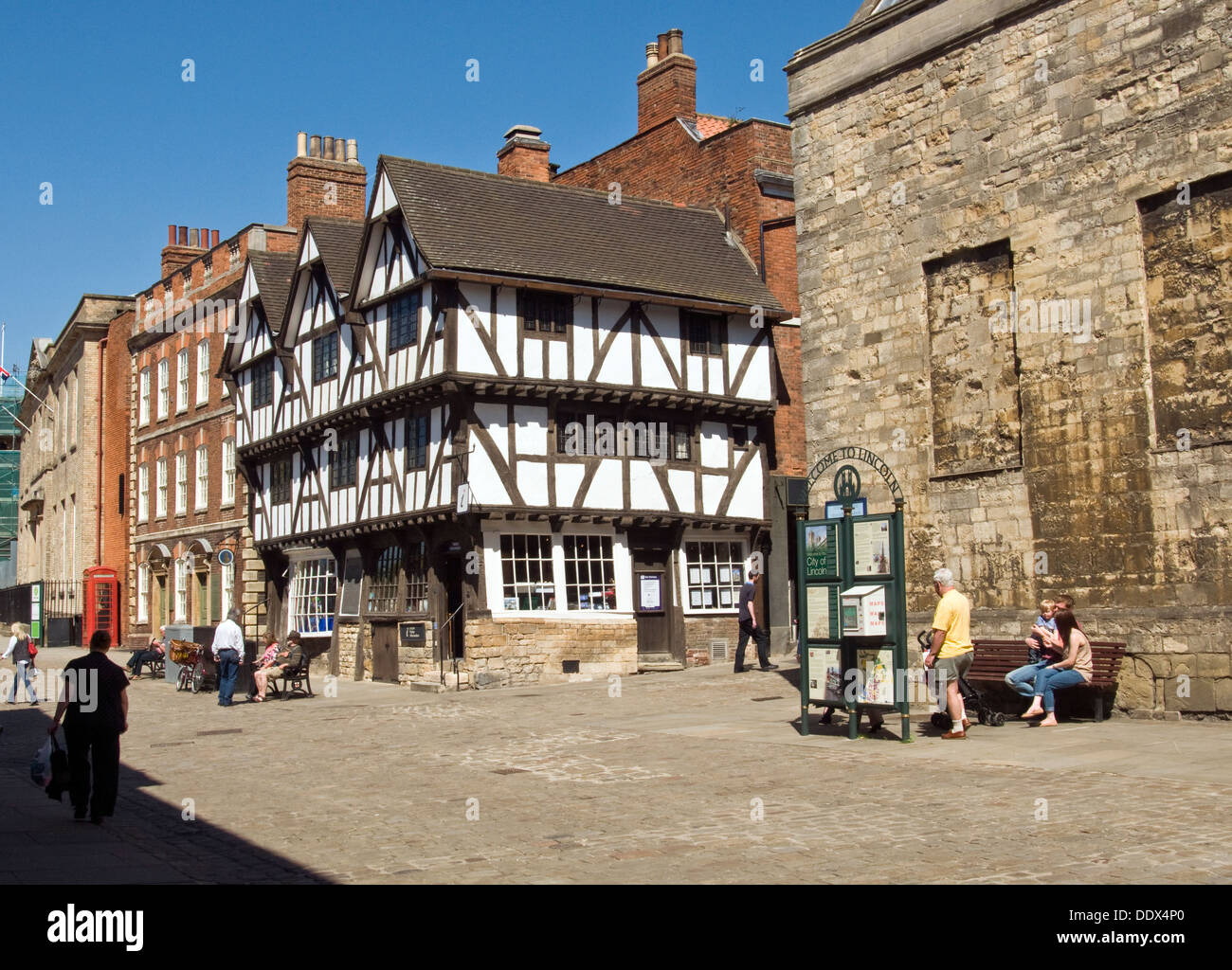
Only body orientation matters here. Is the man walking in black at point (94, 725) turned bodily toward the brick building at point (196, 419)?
yes

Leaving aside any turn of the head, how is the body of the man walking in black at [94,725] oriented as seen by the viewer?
away from the camera

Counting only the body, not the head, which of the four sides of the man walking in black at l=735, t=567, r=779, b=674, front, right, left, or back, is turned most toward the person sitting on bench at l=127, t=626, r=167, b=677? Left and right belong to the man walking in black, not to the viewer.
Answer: back

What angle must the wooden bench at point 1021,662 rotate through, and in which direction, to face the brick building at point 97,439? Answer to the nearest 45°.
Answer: approximately 135° to its right

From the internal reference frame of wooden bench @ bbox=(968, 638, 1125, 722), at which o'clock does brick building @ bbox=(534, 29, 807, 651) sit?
The brick building is roughly at 5 o'clock from the wooden bench.

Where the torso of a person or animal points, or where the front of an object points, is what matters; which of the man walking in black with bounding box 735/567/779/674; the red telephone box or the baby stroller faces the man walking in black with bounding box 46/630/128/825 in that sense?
the red telephone box

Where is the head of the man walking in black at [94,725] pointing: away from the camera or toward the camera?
away from the camera

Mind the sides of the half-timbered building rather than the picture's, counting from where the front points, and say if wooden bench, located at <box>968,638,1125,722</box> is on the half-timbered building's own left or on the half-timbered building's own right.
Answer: on the half-timbered building's own left
